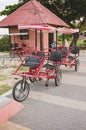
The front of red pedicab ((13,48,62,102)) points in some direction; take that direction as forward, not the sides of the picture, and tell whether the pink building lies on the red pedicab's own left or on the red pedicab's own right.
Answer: on the red pedicab's own right

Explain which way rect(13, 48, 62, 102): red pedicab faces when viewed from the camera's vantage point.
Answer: facing the viewer and to the left of the viewer
